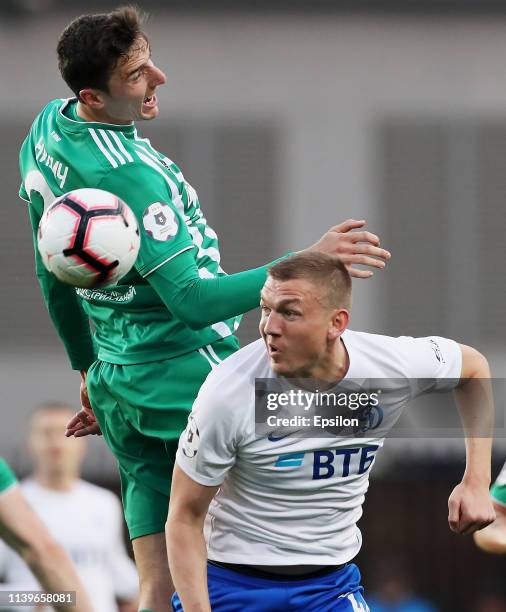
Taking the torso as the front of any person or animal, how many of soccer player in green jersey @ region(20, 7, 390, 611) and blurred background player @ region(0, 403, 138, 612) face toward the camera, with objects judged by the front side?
1

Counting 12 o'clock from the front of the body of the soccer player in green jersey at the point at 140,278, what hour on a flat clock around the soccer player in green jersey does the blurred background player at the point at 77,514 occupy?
The blurred background player is roughly at 10 o'clock from the soccer player in green jersey.

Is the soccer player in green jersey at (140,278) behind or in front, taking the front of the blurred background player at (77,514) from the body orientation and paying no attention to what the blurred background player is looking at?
in front

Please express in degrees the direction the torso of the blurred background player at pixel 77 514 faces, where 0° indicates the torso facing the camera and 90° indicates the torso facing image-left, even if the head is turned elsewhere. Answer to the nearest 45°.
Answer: approximately 0°

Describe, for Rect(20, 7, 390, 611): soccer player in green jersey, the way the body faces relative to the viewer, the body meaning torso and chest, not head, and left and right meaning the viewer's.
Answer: facing away from the viewer and to the right of the viewer

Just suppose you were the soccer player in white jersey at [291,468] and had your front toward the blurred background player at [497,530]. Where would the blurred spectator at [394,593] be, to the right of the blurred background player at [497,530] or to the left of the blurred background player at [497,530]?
left

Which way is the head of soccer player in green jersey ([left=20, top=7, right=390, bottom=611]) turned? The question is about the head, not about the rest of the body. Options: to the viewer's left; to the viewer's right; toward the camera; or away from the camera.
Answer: to the viewer's right

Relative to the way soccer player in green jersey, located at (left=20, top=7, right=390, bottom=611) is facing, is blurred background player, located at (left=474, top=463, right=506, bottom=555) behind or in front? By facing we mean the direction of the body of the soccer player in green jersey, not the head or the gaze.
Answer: in front
